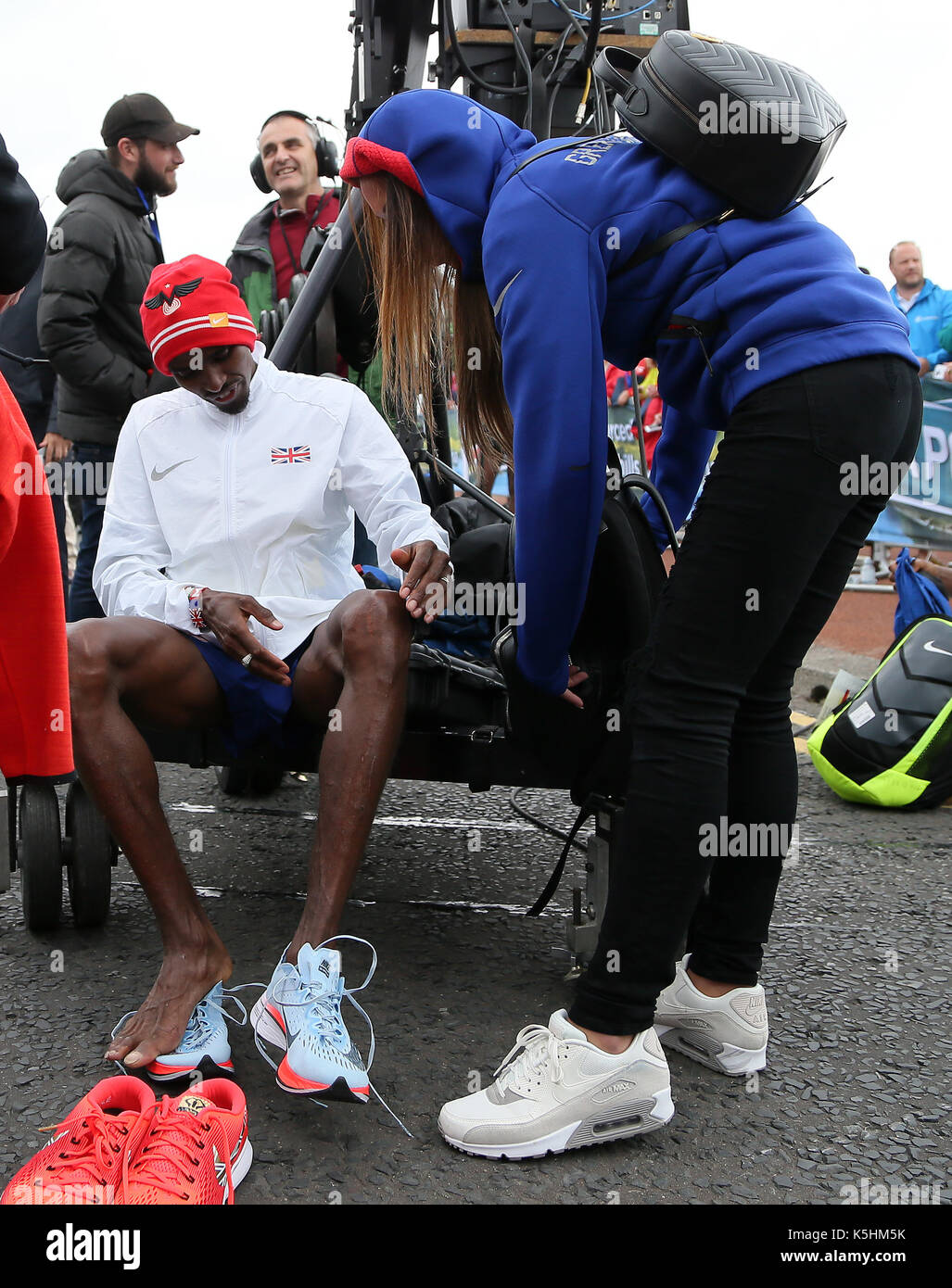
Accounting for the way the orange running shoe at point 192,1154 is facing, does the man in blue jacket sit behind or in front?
behind

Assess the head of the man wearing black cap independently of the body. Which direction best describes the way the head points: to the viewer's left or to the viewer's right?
to the viewer's right

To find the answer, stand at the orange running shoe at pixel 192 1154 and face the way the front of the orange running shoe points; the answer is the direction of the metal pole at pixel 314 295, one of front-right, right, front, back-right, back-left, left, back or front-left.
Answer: back-right

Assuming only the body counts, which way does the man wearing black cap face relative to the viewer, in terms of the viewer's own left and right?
facing to the right of the viewer

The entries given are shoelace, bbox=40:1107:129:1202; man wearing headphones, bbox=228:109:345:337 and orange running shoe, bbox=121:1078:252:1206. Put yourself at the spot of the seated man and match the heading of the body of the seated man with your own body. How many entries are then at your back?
1

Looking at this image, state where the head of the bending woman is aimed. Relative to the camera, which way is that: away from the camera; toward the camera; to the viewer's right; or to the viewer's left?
to the viewer's left

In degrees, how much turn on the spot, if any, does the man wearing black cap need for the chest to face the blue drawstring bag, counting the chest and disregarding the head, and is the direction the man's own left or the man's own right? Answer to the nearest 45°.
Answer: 0° — they already face it
